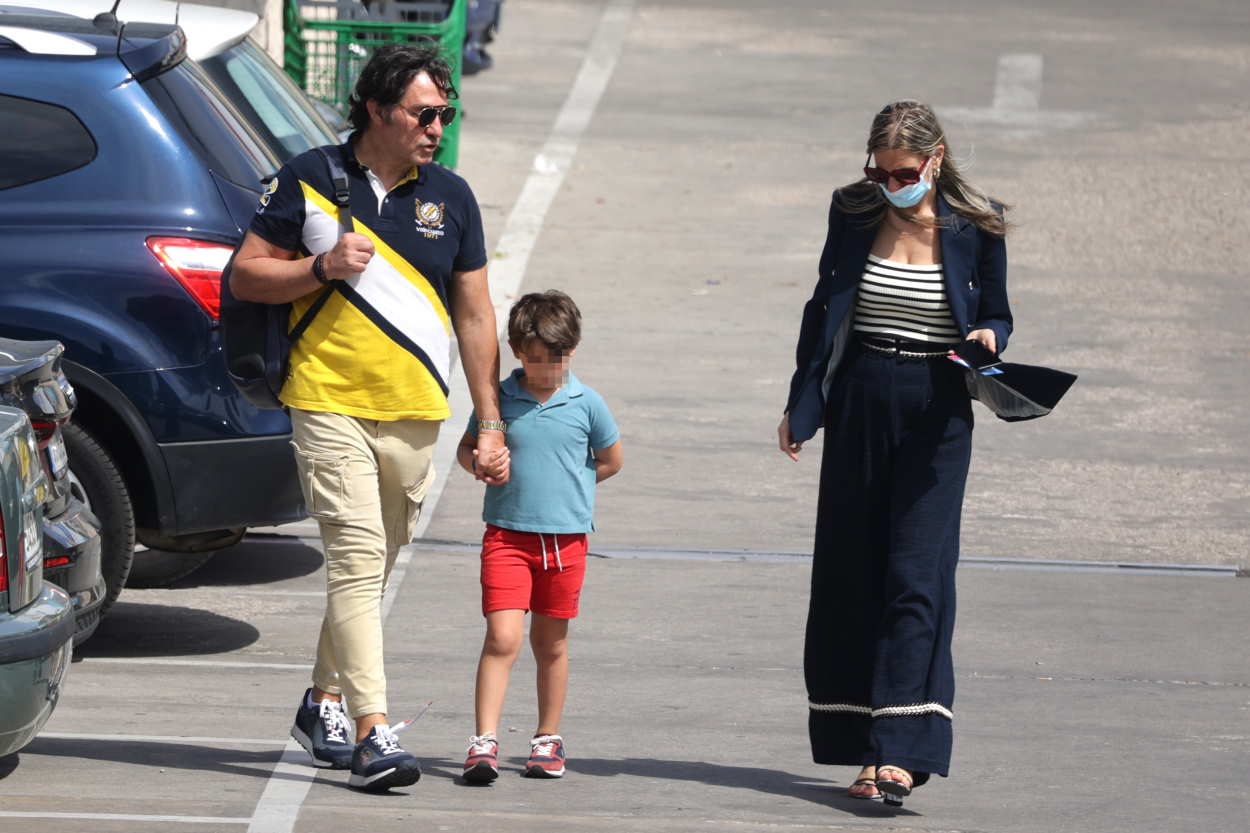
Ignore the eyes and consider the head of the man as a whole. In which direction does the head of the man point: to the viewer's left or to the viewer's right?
to the viewer's right

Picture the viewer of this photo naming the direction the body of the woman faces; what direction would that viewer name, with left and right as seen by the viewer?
facing the viewer

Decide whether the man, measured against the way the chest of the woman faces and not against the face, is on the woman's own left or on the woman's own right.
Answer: on the woman's own right

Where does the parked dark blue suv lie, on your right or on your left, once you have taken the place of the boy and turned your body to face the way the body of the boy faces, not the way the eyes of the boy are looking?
on your right

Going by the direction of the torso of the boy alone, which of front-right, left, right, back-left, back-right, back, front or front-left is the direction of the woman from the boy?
left

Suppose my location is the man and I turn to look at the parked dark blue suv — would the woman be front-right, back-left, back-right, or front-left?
back-right

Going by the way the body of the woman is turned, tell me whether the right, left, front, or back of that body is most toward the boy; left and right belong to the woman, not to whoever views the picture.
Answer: right
